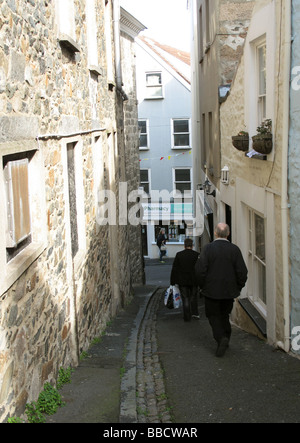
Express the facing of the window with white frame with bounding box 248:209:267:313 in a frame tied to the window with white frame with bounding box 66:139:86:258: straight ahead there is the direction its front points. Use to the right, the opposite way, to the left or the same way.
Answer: the opposite way

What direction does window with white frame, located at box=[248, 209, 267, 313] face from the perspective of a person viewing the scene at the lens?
facing to the left of the viewer

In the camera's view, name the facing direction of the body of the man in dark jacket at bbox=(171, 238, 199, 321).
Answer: away from the camera

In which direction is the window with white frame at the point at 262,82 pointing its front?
to the viewer's left

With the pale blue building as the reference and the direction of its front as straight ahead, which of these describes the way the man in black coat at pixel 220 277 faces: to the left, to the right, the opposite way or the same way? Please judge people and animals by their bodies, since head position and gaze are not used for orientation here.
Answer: the opposite way

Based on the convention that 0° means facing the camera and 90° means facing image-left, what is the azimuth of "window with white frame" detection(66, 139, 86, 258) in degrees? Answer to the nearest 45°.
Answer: approximately 270°

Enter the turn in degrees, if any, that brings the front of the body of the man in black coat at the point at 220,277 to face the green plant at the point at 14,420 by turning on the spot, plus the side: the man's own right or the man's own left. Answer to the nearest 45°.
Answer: approximately 135° to the man's own left

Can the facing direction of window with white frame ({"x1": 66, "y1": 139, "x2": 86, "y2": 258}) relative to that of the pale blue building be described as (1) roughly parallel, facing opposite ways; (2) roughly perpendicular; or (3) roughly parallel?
roughly perpendicular

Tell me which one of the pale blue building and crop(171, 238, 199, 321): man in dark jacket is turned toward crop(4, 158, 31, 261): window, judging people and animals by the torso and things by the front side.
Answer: the pale blue building

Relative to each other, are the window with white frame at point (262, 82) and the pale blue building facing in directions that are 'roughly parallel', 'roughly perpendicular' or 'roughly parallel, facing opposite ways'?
roughly perpendicular

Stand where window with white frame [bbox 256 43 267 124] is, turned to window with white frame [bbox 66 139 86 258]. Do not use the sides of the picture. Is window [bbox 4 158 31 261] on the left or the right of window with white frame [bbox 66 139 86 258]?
left

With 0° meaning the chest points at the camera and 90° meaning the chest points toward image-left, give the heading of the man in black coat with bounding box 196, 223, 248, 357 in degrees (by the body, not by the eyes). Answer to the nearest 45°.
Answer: approximately 180°

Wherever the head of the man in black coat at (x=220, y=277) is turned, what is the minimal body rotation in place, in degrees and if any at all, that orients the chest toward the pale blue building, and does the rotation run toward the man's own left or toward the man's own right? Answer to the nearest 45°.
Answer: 0° — they already face it
